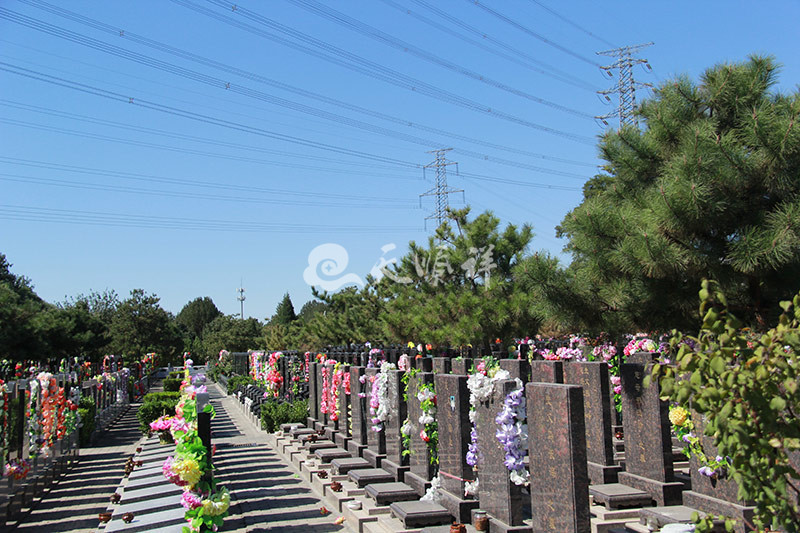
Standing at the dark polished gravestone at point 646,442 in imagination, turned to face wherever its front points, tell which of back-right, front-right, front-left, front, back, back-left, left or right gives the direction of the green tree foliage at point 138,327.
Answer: right

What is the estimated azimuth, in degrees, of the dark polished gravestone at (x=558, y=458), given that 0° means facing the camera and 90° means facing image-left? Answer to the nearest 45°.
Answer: approximately 45°

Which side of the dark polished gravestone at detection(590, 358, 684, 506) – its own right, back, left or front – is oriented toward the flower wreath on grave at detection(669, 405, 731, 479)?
left

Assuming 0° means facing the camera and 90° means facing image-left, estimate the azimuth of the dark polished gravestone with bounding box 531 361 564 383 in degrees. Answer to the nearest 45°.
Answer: approximately 45°

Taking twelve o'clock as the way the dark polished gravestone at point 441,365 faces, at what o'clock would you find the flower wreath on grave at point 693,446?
The flower wreath on grave is roughly at 9 o'clock from the dark polished gravestone.

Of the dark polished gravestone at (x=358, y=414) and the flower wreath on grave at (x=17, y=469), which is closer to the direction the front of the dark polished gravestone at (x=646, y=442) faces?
the flower wreath on grave

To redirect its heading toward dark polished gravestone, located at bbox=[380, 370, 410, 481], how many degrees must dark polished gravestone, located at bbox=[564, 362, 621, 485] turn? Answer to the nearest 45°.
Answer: approximately 45° to its right

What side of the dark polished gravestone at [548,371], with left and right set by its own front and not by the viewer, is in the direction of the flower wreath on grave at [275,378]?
right

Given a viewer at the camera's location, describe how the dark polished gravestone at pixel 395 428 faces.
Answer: facing the viewer and to the left of the viewer

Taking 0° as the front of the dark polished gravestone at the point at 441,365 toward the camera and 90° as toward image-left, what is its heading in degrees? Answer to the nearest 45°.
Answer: approximately 45°

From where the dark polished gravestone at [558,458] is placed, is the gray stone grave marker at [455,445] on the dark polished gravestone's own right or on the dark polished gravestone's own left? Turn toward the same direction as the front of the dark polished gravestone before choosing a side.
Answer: on the dark polished gravestone's own right

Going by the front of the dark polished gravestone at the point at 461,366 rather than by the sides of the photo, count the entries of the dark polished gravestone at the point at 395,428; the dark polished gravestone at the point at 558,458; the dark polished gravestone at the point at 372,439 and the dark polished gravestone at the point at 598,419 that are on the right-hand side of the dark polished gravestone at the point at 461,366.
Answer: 2
